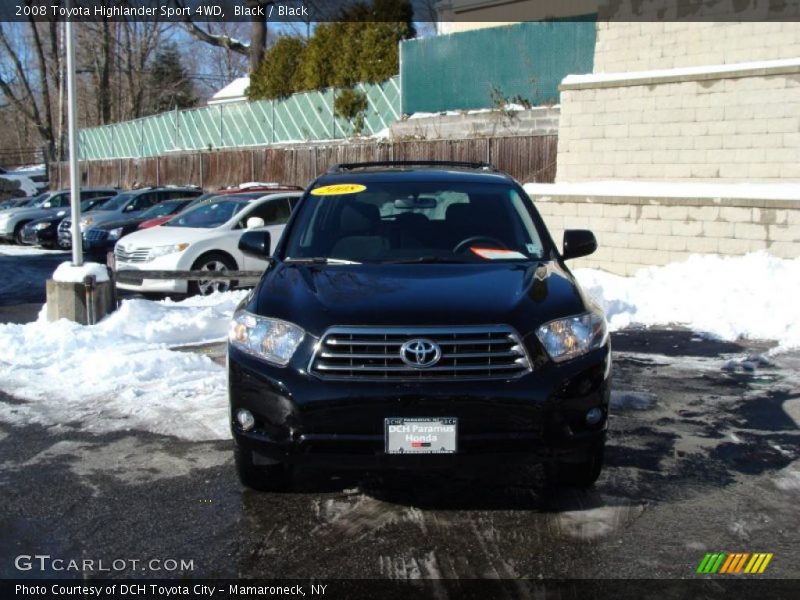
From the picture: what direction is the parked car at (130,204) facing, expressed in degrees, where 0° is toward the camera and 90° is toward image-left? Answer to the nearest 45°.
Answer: approximately 45°

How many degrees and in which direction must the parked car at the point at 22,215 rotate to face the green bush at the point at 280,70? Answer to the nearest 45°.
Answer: approximately 180°

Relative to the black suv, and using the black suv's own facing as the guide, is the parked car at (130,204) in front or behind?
behind

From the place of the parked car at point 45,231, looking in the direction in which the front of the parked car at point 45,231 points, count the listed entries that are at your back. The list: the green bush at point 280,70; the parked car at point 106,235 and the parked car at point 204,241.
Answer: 1

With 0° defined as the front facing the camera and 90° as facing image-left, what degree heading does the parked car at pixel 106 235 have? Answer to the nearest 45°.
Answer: approximately 45°

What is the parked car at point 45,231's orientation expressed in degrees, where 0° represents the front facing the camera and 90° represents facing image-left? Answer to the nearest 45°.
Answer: approximately 45°

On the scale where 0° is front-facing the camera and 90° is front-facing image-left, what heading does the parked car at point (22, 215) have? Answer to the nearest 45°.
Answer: approximately 45°
